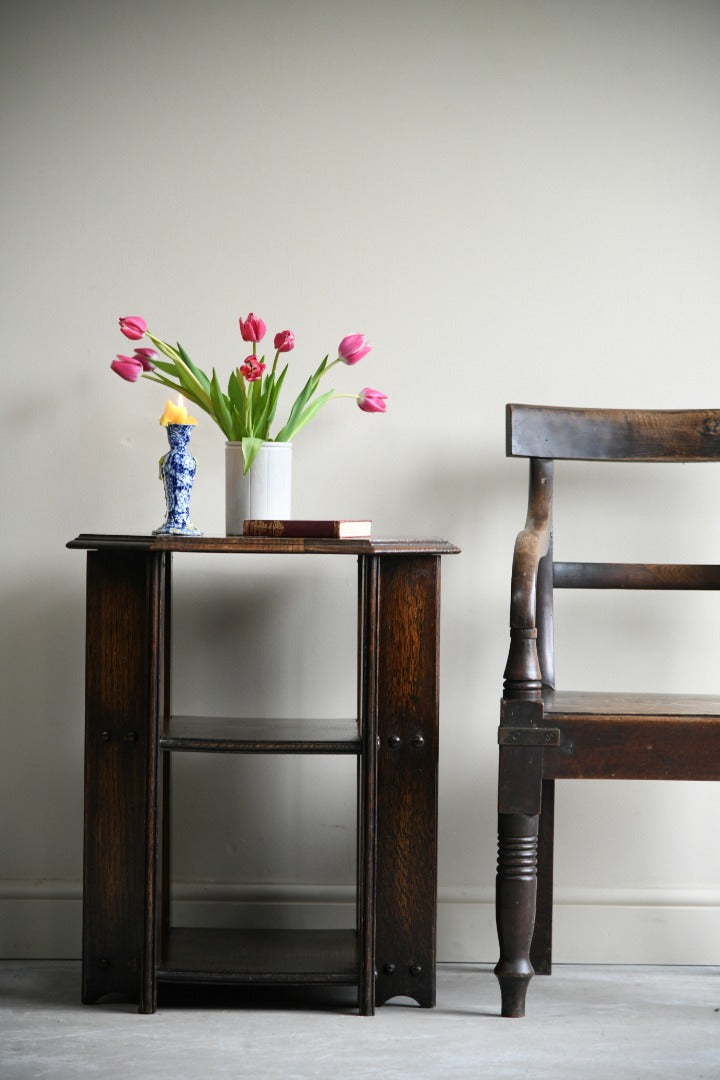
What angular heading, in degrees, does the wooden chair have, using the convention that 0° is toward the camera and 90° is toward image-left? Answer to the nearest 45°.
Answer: approximately 0°

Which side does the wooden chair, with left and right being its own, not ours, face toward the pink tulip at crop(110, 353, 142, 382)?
right

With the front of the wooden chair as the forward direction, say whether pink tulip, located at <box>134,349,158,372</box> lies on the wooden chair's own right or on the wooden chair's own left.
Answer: on the wooden chair's own right
